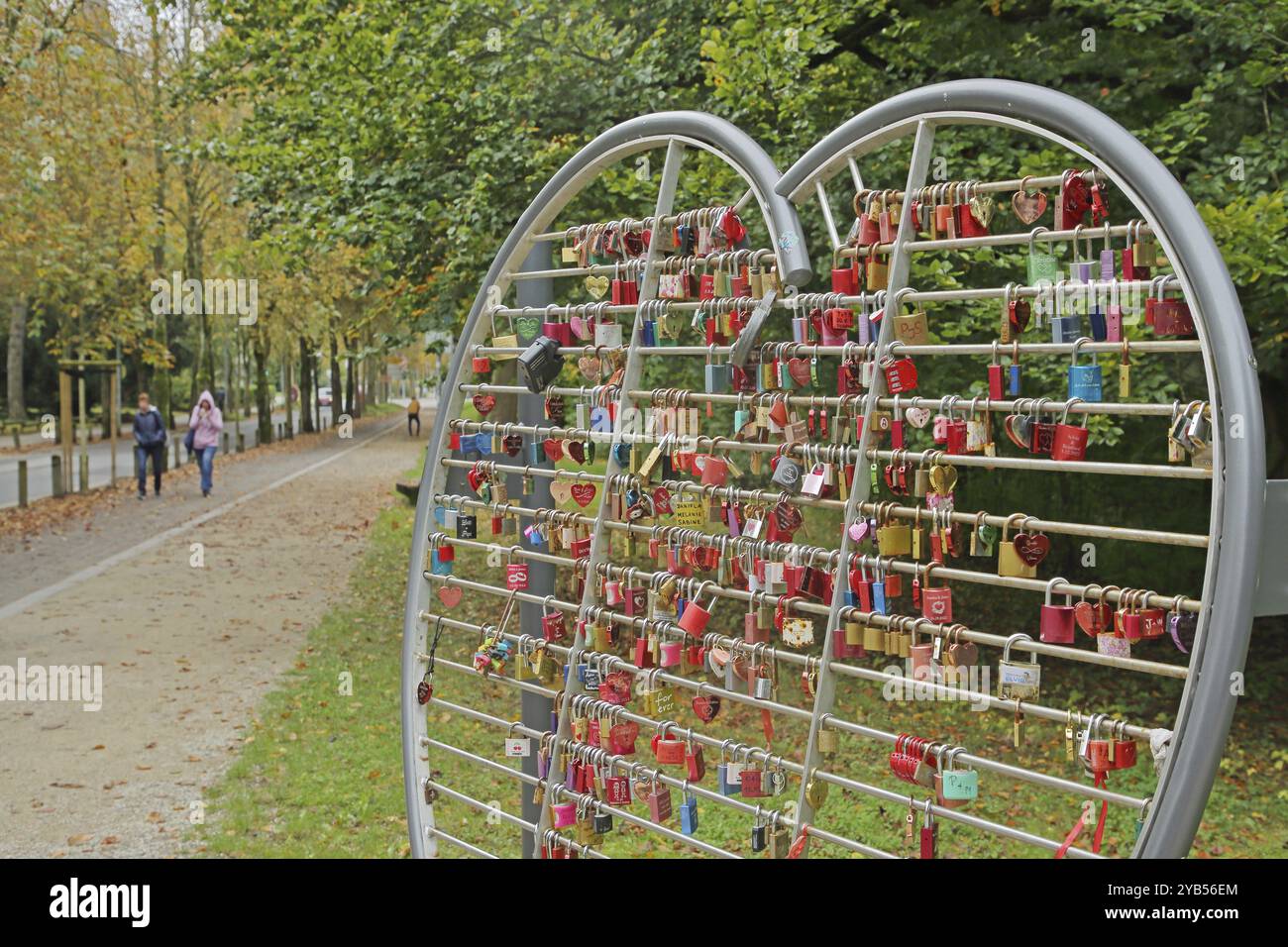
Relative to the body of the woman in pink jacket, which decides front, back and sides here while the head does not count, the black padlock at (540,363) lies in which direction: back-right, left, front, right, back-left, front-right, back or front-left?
front

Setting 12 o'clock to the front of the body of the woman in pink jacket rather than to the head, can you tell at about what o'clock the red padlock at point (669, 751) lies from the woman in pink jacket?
The red padlock is roughly at 12 o'clock from the woman in pink jacket.

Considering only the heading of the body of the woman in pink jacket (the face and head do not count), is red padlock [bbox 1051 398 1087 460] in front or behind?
in front

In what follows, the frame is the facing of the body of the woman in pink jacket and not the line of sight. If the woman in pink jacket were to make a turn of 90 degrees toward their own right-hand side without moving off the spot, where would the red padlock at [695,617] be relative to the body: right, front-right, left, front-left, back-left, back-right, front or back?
left

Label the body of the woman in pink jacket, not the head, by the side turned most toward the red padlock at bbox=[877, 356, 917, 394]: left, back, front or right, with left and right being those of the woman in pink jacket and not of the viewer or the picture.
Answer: front

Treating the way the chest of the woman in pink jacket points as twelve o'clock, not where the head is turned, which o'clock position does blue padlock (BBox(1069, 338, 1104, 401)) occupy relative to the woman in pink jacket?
The blue padlock is roughly at 12 o'clock from the woman in pink jacket.

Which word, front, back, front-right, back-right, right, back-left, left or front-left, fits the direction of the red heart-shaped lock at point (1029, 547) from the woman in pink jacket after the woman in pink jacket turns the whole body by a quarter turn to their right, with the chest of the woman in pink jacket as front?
left

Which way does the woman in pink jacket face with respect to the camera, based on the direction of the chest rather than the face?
toward the camera

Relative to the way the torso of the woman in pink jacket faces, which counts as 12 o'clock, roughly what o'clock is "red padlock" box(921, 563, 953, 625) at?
The red padlock is roughly at 12 o'clock from the woman in pink jacket.

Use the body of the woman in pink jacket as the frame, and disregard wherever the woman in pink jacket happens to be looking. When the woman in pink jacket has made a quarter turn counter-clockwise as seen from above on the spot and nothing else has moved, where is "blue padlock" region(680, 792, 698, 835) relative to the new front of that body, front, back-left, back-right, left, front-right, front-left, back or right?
right

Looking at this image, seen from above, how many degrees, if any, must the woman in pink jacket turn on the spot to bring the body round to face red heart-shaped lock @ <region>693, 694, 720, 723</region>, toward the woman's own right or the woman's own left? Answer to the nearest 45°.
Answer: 0° — they already face it

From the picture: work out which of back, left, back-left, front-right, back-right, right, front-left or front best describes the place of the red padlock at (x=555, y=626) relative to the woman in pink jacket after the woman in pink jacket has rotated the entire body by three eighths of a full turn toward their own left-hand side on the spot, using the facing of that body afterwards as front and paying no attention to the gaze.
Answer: back-right

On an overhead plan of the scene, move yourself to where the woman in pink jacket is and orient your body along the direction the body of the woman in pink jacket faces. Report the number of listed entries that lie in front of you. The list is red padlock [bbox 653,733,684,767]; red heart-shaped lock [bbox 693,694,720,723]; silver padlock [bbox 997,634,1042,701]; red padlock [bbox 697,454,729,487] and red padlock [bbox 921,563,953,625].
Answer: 5

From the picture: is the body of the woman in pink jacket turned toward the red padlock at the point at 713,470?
yes

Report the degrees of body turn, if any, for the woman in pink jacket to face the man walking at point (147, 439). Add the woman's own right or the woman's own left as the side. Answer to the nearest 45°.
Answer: approximately 90° to the woman's own right
